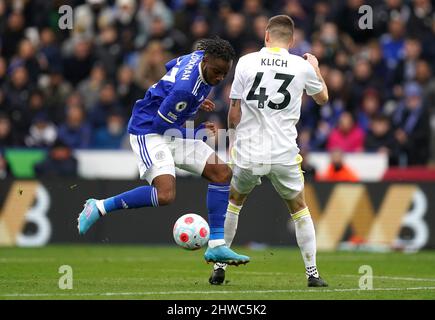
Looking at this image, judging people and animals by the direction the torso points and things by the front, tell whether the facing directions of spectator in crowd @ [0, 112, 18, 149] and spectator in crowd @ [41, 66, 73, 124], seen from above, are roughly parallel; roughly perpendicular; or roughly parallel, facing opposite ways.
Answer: roughly parallel

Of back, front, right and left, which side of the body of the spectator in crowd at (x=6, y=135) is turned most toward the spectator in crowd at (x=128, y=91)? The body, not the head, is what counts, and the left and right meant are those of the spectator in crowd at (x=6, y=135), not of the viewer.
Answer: left

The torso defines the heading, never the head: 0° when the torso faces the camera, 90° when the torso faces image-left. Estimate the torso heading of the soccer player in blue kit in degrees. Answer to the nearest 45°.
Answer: approximately 270°

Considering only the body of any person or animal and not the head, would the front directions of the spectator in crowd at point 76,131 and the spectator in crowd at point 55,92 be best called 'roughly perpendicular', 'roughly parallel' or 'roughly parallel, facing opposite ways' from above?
roughly parallel

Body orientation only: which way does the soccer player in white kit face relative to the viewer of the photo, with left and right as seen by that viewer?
facing away from the viewer

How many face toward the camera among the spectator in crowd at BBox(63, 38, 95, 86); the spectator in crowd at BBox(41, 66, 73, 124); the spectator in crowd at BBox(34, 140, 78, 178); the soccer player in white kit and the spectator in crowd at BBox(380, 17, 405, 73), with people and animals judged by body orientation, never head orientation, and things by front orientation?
4

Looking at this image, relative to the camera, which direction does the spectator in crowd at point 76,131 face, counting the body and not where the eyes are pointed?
toward the camera

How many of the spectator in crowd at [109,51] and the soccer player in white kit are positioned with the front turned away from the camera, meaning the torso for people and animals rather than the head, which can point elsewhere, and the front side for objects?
1

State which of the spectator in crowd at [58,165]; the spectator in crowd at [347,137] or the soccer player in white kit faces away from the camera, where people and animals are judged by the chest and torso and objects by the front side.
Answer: the soccer player in white kit

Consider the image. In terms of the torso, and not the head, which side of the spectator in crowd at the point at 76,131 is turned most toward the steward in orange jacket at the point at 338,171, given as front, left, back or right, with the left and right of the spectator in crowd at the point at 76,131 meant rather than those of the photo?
left

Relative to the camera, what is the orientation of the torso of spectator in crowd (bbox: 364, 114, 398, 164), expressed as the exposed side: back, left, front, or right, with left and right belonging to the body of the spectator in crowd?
front

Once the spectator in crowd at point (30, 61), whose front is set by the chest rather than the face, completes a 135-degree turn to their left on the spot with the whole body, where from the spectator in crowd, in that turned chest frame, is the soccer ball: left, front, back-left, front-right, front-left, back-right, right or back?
back-right

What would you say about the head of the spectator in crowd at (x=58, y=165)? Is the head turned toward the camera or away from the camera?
toward the camera

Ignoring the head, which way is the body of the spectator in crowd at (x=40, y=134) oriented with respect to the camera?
toward the camera

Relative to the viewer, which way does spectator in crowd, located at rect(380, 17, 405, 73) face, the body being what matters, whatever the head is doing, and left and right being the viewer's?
facing the viewer
